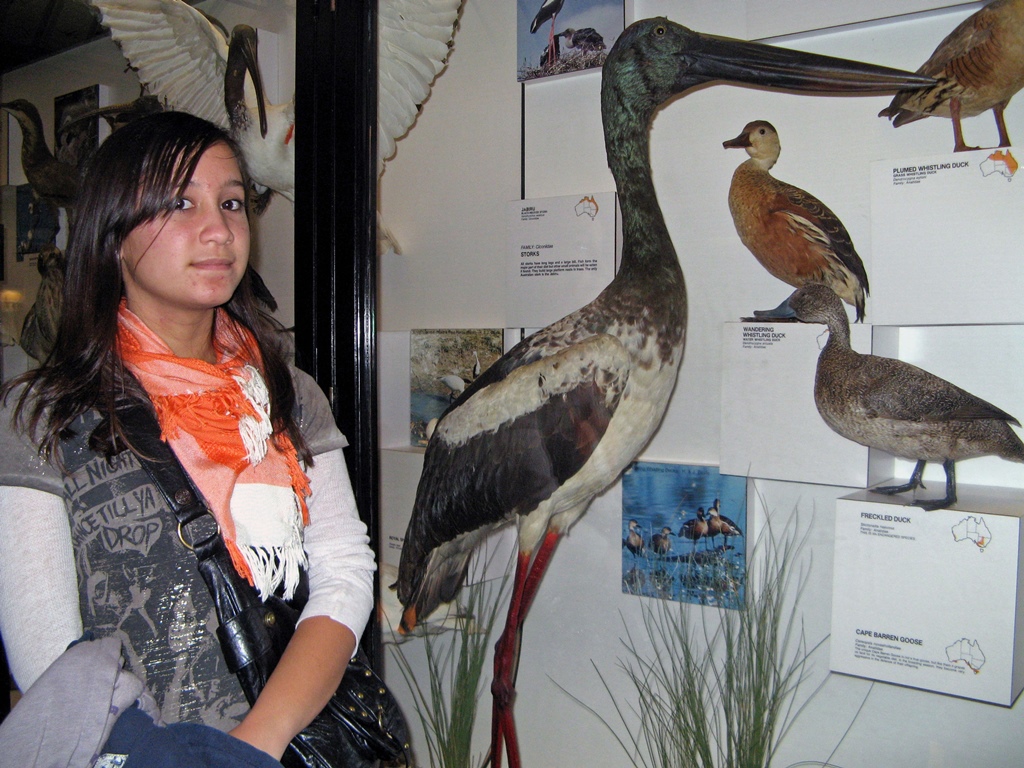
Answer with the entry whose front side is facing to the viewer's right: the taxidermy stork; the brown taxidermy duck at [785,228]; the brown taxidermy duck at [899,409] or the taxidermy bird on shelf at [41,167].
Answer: the taxidermy stork

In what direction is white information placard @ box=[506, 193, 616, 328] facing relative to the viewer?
toward the camera

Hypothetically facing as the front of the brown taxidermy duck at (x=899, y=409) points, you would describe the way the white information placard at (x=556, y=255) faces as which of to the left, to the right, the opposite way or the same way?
to the left

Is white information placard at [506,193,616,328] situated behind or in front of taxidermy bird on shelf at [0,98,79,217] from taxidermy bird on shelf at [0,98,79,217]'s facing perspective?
behind

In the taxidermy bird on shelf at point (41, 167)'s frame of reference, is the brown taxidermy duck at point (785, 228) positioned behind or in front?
behind

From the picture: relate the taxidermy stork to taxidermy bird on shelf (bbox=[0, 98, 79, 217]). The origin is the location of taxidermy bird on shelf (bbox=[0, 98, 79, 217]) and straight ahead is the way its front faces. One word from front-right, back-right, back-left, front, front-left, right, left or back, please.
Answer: back-left

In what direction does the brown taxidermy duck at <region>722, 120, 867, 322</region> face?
to the viewer's left

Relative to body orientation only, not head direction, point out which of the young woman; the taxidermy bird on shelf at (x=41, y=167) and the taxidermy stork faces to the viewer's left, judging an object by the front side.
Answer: the taxidermy bird on shelf

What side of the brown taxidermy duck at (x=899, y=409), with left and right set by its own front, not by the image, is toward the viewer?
left

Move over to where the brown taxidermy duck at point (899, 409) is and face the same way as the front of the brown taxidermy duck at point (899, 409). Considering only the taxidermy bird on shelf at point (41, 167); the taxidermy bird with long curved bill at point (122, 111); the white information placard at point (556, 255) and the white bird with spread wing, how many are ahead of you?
4

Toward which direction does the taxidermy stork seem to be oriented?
to the viewer's right

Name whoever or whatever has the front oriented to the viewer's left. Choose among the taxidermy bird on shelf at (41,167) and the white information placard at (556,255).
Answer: the taxidermy bird on shelf

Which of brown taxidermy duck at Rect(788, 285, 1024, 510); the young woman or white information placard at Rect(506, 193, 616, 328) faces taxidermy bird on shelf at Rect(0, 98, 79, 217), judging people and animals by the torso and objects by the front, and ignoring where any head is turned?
the brown taxidermy duck

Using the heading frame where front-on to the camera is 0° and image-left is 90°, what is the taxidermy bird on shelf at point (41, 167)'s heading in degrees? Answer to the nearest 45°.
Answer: approximately 90°

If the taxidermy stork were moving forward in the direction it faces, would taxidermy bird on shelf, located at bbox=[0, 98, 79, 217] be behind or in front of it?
behind
